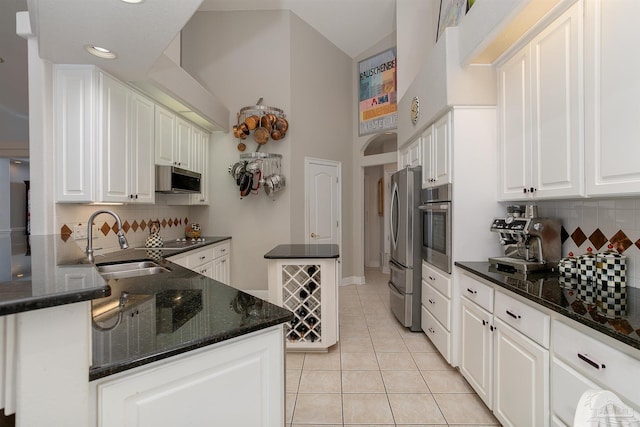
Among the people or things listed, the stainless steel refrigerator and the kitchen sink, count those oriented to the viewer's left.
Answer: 1

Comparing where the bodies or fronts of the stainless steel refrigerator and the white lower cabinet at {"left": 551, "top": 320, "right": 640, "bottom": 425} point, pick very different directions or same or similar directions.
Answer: same or similar directions

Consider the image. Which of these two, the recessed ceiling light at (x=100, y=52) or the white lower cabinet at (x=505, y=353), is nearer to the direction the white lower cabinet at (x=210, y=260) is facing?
the white lower cabinet

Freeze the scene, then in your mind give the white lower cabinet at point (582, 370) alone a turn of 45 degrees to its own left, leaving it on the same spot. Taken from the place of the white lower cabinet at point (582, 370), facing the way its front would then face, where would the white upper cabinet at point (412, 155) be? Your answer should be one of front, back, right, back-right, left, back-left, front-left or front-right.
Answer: back-right

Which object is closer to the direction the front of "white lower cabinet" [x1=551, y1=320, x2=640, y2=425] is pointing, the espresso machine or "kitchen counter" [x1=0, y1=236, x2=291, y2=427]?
the kitchen counter

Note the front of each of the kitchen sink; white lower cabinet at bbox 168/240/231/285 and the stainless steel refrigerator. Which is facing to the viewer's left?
the stainless steel refrigerator

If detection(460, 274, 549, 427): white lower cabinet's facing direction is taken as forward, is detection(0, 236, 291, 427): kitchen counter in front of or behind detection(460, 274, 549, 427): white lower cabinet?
in front

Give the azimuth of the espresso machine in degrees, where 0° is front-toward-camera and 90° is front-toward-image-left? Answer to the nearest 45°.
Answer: approximately 45°

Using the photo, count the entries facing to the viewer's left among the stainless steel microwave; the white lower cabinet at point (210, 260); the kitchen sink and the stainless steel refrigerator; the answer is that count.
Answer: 1

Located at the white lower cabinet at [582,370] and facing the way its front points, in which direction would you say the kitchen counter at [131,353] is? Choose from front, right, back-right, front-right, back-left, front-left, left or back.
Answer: front

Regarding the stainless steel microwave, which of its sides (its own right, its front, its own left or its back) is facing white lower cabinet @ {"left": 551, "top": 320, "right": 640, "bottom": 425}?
front

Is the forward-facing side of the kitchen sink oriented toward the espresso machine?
yes

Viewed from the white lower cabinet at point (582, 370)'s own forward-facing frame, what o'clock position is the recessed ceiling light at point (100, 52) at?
The recessed ceiling light is roughly at 1 o'clock from the white lower cabinet.

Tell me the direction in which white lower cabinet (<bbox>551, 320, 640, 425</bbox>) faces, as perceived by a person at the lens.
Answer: facing the viewer and to the left of the viewer

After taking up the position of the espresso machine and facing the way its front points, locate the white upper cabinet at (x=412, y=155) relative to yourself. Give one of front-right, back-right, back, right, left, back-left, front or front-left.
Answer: right

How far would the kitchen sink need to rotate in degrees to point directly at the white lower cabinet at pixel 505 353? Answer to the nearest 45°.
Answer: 0° — it already faces it
